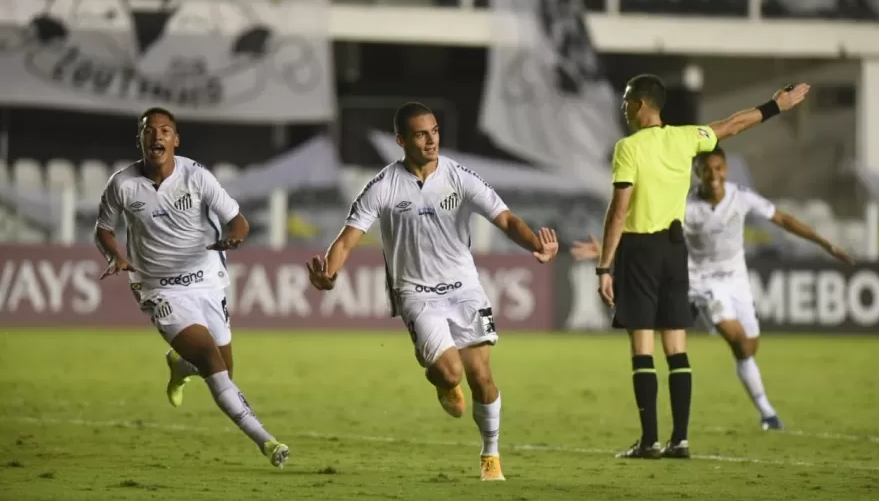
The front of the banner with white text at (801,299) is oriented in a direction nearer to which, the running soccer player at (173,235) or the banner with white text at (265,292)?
the running soccer player

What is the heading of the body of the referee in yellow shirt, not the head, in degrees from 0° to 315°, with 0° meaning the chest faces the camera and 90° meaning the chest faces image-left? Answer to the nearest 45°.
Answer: approximately 135°

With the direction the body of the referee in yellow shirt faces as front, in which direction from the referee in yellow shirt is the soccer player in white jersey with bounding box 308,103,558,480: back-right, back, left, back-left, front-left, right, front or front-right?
left

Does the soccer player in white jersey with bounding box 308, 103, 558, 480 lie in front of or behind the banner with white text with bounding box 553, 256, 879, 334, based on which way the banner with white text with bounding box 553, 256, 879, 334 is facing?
in front

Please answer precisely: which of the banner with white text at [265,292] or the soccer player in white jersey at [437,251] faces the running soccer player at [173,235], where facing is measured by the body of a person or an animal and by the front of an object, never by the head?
the banner with white text

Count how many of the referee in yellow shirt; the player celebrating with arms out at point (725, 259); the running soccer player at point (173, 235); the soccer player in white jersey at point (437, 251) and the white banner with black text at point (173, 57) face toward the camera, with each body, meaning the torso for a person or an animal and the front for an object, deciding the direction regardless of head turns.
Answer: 4

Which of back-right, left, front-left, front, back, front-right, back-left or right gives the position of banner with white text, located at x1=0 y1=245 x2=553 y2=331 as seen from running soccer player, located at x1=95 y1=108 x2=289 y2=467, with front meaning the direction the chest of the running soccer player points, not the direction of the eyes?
back

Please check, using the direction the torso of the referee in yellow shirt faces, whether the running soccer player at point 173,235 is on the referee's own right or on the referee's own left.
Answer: on the referee's own left
